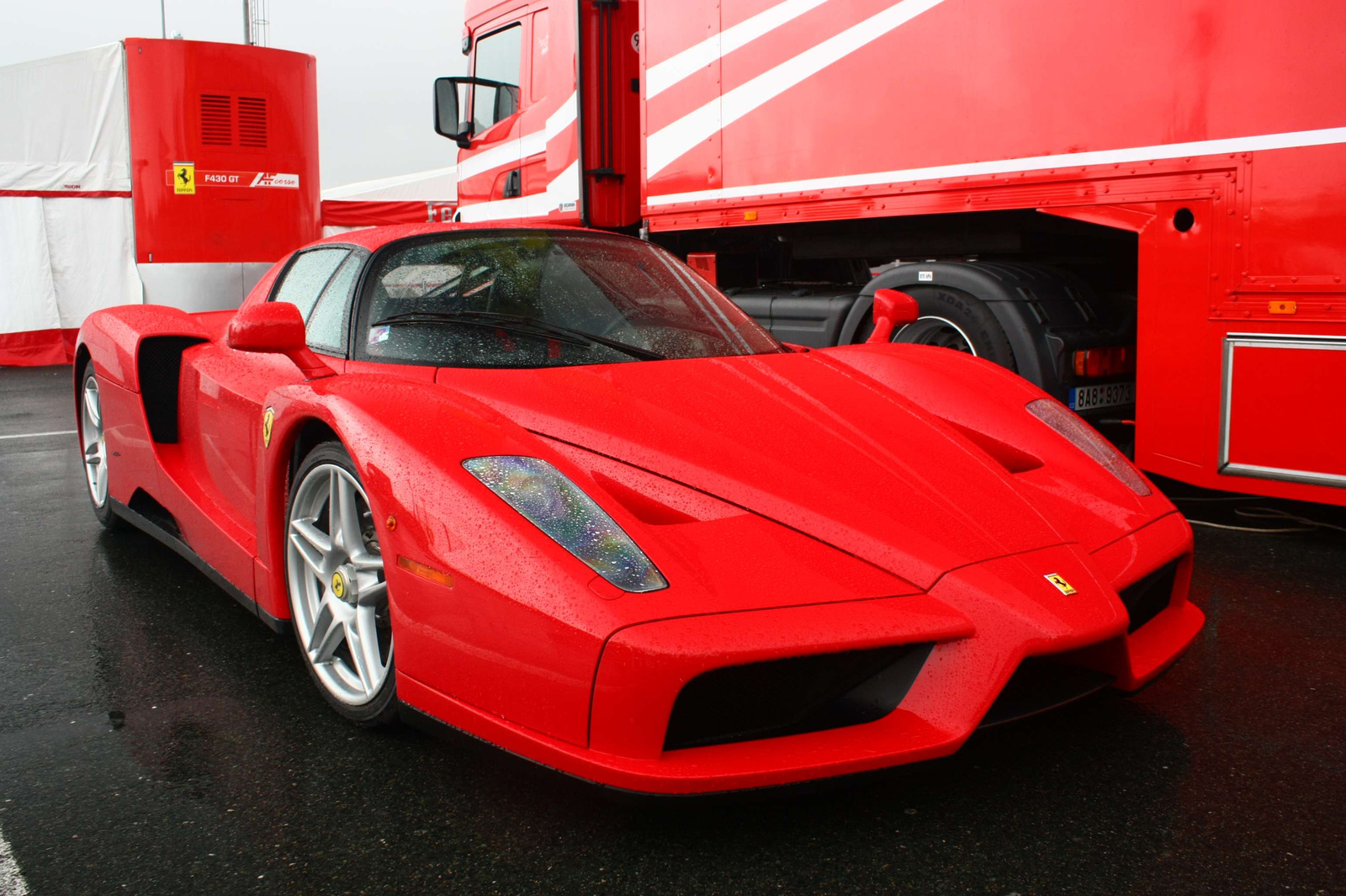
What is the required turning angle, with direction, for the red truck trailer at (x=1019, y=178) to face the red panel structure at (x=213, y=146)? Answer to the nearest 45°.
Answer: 0° — it already faces it

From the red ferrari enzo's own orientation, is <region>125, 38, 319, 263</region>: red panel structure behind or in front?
behind

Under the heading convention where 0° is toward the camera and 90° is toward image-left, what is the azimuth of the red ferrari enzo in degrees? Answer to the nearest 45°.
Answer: approximately 315°

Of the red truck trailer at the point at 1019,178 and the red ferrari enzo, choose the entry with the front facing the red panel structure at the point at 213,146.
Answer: the red truck trailer

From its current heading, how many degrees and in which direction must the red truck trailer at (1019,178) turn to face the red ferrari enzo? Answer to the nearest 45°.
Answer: approximately 135° to its left

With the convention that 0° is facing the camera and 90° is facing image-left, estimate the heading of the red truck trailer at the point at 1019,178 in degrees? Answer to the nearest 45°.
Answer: approximately 135°

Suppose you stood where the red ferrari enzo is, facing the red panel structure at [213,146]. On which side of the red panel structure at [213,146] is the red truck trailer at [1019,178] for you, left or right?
right

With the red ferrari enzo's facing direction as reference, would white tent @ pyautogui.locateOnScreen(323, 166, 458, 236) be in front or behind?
behind

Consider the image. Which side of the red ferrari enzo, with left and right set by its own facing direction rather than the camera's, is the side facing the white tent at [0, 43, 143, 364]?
back

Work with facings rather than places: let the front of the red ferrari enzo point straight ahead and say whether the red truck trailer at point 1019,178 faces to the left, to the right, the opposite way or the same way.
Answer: the opposite way

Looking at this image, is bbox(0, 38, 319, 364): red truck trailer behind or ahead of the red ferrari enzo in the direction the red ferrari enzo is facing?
behind
